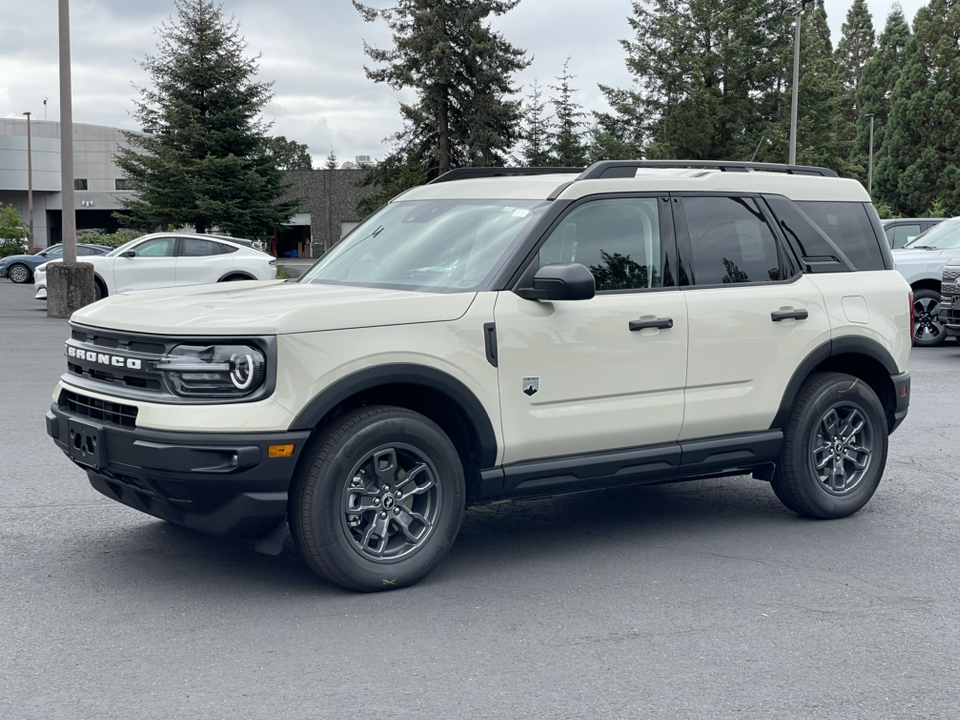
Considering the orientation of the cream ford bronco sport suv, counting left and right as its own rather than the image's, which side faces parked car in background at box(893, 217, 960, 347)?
back

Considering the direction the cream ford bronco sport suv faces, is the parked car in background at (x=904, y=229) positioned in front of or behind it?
behind

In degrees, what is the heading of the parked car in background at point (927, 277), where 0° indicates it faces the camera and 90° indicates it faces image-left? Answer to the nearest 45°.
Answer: approximately 45°

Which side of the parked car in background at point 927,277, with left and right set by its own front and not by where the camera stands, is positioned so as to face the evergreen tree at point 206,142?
right

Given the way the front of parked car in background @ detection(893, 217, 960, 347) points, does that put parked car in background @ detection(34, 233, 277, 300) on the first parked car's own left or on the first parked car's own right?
on the first parked car's own right

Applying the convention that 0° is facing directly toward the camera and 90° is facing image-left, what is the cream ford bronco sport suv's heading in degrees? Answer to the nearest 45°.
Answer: approximately 45°

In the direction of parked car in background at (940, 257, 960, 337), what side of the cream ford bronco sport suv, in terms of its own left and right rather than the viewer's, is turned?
back
